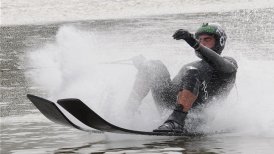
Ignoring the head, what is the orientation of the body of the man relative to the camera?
to the viewer's left
